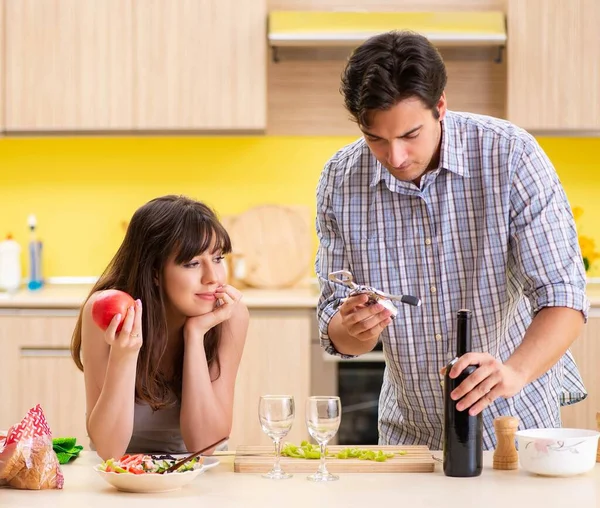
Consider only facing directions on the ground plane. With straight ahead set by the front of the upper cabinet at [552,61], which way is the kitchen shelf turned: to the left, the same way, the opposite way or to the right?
the same way

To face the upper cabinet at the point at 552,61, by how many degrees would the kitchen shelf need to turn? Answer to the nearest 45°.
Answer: approximately 90° to its left

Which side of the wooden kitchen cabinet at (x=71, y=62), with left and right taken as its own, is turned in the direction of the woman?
front

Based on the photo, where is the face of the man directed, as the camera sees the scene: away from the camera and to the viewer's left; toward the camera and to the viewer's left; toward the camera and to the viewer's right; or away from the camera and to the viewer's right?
toward the camera and to the viewer's left

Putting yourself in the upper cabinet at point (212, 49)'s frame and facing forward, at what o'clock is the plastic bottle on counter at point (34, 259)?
The plastic bottle on counter is roughly at 4 o'clock from the upper cabinet.

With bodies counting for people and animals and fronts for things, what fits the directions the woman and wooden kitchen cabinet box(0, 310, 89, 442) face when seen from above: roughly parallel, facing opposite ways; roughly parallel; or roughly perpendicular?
roughly parallel

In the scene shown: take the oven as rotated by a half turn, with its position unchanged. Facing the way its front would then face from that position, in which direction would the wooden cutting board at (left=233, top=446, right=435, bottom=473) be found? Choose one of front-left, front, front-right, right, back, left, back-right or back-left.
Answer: back

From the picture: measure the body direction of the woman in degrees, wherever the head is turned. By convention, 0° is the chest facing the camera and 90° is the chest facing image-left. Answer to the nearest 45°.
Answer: approximately 0°

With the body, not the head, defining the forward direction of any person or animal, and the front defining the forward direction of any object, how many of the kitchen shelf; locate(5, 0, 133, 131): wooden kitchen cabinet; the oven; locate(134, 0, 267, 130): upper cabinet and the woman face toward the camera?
5

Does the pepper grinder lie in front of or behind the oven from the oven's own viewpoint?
in front

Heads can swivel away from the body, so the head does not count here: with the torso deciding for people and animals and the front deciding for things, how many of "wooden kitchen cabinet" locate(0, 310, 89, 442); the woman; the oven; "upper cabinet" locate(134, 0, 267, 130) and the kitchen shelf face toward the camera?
5

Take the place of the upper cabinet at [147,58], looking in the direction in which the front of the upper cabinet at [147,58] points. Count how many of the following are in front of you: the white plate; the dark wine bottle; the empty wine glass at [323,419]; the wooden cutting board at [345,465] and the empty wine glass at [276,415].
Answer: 5

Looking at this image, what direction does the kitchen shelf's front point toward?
toward the camera

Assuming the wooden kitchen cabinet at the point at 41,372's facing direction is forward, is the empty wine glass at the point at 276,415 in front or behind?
in front

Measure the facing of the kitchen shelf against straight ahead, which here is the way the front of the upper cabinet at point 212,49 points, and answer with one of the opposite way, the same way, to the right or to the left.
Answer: the same way

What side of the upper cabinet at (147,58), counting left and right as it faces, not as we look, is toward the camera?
front
